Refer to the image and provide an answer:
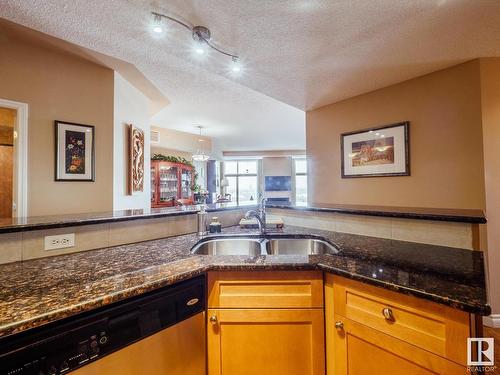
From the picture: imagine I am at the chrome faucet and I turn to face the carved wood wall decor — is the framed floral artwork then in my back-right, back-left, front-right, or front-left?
front-left

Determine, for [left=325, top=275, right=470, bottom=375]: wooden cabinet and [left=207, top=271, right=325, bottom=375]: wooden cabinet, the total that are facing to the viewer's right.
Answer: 0

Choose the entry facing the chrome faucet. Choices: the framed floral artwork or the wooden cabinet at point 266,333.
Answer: the framed floral artwork

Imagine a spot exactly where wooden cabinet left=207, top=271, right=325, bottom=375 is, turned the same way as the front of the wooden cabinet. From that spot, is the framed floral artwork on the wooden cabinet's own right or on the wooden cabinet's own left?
on the wooden cabinet's own right

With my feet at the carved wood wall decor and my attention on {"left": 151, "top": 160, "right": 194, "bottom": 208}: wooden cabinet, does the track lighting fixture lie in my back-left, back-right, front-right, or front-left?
back-right

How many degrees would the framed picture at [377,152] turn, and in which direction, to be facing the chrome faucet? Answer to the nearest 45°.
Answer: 0° — it already faces it

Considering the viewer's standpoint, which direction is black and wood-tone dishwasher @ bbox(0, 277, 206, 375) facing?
facing the viewer and to the right of the viewer

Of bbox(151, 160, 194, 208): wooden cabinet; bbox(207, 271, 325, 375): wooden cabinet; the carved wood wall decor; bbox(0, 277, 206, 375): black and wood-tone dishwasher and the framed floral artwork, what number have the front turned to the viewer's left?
0

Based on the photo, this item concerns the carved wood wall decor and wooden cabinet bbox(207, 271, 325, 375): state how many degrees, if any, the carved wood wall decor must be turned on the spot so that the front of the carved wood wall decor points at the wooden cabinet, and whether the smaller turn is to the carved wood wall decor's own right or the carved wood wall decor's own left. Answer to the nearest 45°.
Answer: approximately 45° to the carved wood wall decor's own right

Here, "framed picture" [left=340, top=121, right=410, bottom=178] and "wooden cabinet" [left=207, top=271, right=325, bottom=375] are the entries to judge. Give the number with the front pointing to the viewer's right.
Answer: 0

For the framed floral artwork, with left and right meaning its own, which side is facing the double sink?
front

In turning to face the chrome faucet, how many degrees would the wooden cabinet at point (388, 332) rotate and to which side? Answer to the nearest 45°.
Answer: approximately 90° to its right

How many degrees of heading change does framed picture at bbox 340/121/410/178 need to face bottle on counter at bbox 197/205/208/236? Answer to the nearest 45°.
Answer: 0° — it already faces it

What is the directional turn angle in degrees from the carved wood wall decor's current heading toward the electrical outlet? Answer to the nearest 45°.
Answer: approximately 45° to its right

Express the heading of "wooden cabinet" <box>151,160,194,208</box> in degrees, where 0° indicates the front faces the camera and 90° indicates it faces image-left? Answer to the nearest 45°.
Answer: approximately 315°
